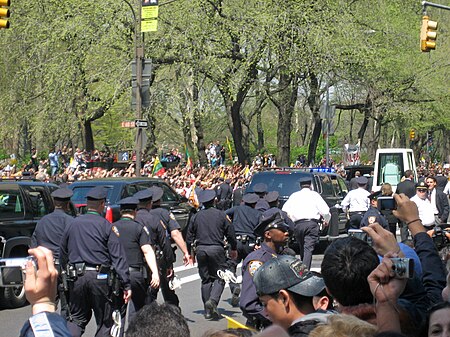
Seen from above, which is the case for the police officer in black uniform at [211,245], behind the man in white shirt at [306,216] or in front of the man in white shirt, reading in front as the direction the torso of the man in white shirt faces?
behind

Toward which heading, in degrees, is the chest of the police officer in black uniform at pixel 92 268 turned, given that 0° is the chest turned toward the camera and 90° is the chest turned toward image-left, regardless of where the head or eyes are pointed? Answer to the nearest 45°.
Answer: approximately 180°

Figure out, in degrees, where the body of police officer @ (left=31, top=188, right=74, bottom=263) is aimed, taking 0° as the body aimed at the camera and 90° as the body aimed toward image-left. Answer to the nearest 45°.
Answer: approximately 225°

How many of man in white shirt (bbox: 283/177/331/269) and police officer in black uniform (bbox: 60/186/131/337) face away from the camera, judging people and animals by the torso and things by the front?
2

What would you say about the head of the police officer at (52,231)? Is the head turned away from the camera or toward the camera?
away from the camera

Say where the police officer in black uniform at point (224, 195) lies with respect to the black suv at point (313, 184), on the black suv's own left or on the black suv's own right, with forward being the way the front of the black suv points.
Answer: on the black suv's own left
